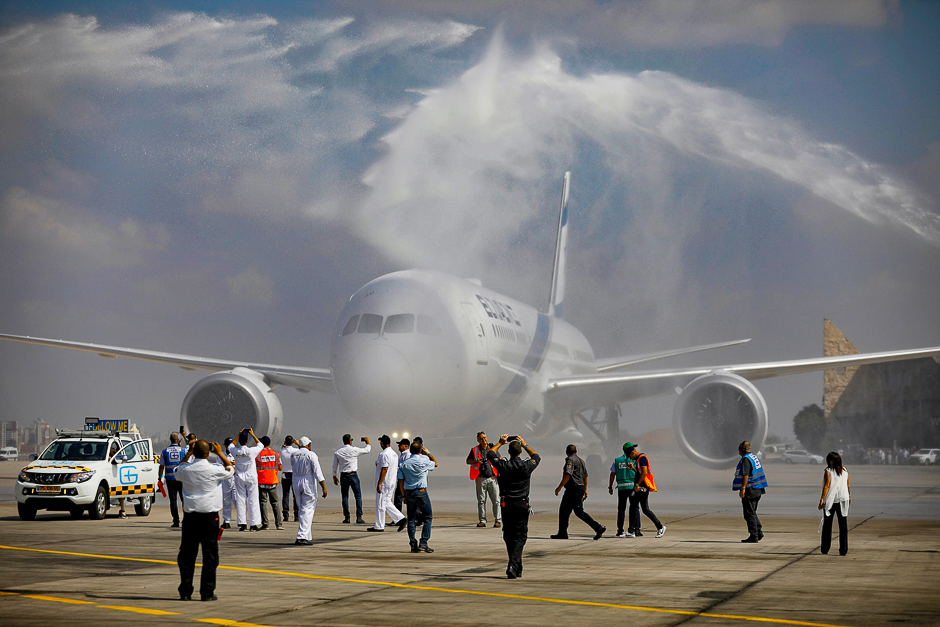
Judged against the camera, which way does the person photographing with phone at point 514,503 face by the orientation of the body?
away from the camera

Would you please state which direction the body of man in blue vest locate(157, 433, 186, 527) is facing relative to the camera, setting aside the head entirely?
away from the camera

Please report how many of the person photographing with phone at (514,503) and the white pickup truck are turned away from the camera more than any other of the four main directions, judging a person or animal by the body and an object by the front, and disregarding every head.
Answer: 1

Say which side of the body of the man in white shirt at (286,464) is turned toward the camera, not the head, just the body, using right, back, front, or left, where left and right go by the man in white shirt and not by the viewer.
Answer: back

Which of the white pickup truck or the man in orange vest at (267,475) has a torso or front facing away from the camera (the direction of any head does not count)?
the man in orange vest

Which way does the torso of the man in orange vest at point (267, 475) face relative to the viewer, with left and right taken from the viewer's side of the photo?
facing away from the viewer

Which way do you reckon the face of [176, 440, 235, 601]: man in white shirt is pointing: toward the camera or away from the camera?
away from the camera

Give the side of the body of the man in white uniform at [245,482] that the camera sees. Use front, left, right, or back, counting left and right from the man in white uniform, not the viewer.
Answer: back
